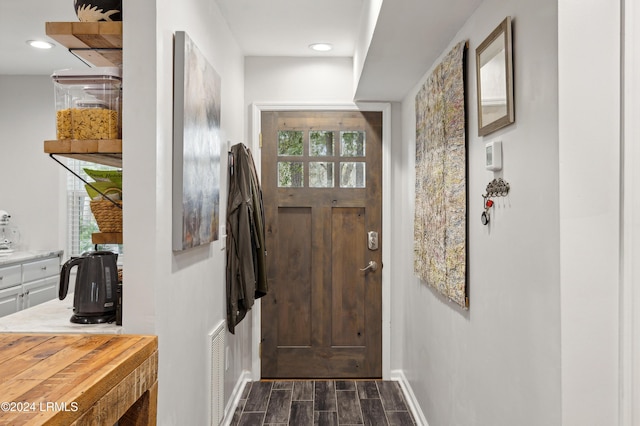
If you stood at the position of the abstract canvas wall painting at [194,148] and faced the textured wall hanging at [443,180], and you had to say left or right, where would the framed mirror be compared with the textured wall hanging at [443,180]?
right

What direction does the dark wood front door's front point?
toward the camera

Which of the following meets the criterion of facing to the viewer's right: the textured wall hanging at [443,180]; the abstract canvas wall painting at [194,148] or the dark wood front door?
the abstract canvas wall painting at [194,148]

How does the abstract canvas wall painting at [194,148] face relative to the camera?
to the viewer's right

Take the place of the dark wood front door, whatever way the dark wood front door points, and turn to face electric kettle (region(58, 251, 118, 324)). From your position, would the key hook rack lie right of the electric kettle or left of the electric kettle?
left

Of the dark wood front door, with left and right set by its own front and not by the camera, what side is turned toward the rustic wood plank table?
front

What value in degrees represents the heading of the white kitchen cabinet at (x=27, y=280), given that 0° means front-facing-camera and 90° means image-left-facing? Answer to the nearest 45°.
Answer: approximately 315°

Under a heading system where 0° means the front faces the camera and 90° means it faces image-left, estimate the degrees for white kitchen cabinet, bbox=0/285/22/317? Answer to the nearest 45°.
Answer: approximately 315°

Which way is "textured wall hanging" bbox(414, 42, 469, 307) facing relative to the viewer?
to the viewer's left
